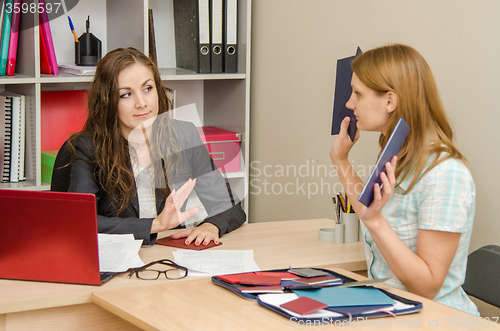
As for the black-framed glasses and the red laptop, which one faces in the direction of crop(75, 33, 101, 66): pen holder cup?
the red laptop

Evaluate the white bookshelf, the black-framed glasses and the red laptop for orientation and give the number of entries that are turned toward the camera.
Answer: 2

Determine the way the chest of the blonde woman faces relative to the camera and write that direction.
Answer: to the viewer's left

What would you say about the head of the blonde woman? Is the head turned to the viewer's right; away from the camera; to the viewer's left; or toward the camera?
to the viewer's left

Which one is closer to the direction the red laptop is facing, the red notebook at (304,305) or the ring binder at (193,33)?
the ring binder

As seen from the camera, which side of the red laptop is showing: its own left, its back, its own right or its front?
back
